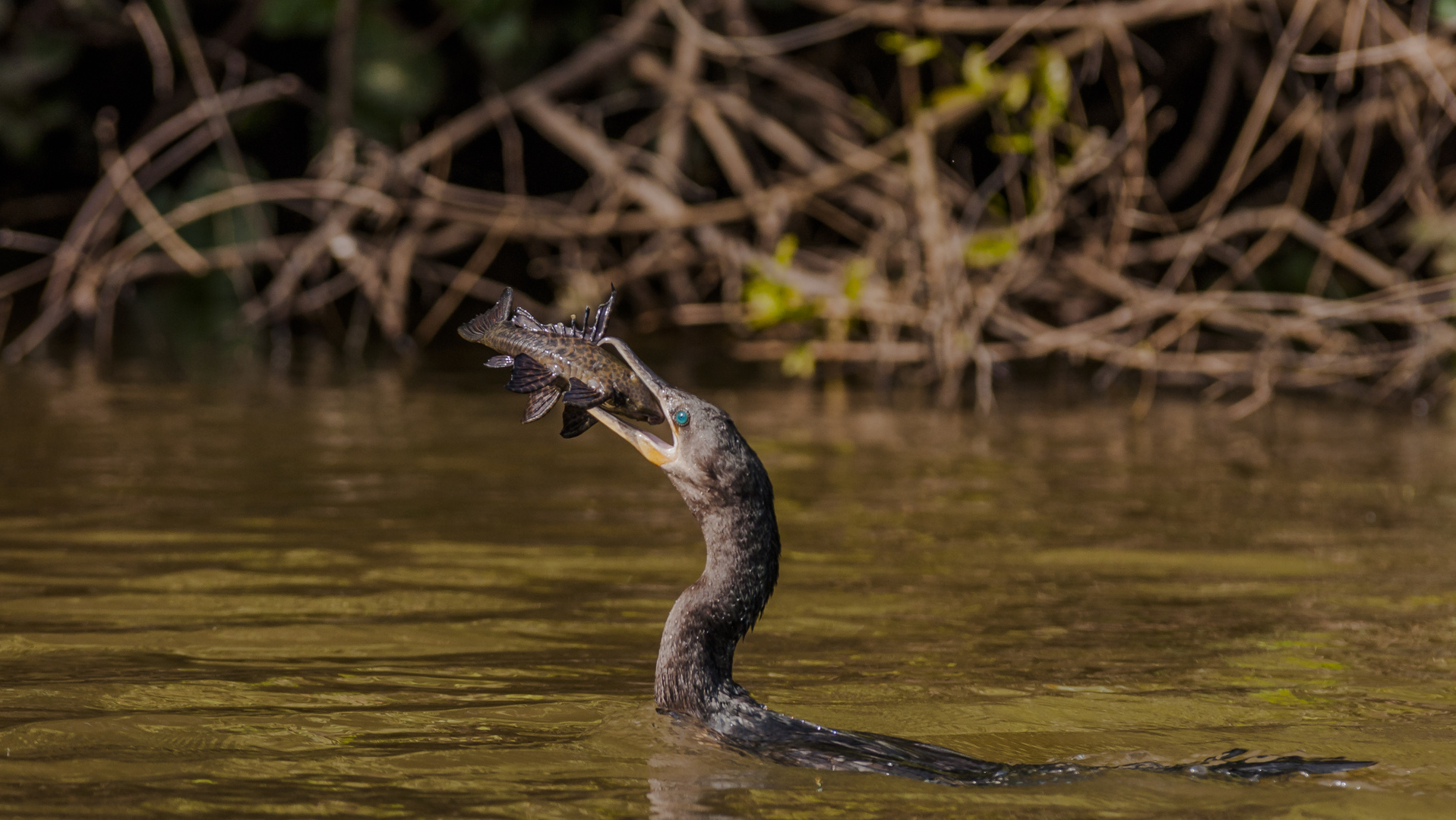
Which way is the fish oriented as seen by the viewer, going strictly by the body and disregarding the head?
to the viewer's right

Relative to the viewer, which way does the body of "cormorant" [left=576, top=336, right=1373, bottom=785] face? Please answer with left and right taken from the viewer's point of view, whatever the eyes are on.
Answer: facing to the left of the viewer
